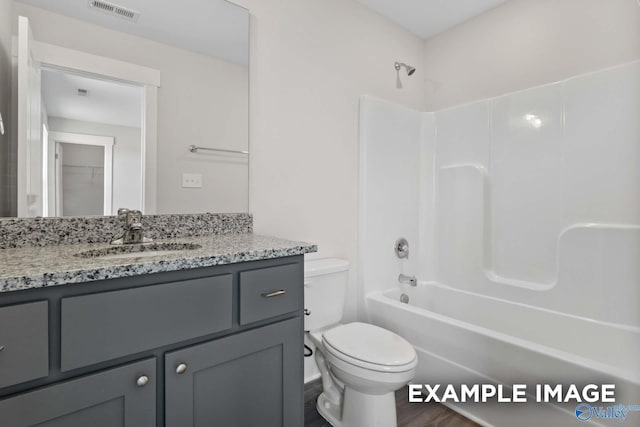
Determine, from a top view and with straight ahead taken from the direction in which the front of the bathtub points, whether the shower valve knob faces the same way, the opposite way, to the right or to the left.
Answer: to the left

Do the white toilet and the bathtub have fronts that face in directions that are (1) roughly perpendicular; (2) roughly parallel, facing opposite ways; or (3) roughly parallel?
roughly perpendicular

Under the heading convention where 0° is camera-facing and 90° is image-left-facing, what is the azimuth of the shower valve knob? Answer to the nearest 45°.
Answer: approximately 315°

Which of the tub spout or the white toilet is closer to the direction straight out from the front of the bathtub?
the white toilet

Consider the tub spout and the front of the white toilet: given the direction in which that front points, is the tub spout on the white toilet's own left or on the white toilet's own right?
on the white toilet's own left

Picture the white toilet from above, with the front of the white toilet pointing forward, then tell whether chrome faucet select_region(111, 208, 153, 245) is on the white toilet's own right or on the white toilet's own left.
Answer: on the white toilet's own right

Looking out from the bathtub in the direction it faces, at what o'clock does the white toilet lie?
The white toilet is roughly at 12 o'clock from the bathtub.

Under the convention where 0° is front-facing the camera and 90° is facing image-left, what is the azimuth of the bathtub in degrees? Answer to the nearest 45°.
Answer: approximately 45°

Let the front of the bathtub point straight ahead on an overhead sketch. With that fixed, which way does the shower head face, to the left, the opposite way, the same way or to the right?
to the left
